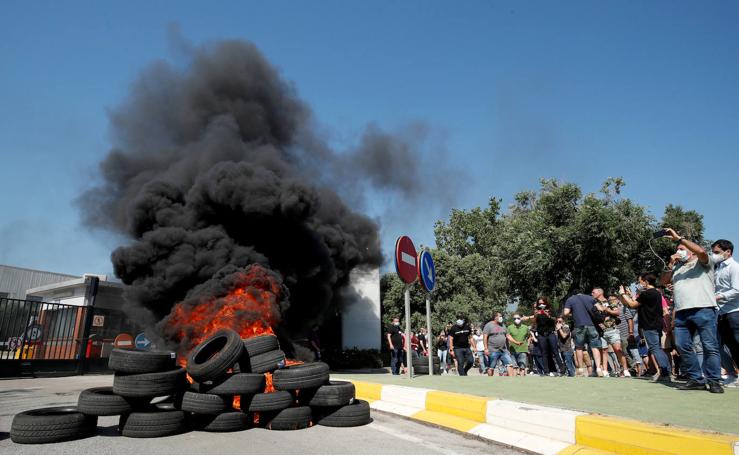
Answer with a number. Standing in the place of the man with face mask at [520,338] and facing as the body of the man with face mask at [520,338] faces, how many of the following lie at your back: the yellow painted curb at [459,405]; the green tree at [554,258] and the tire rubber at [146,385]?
1

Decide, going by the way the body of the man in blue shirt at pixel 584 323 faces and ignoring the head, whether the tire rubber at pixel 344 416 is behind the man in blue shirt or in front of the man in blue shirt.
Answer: behind

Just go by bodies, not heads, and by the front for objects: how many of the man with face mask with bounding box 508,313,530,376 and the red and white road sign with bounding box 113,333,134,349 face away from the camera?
0

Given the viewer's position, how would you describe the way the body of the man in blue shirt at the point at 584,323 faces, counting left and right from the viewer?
facing away from the viewer

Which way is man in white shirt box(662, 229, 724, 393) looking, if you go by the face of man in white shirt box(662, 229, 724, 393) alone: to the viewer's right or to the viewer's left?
to the viewer's left

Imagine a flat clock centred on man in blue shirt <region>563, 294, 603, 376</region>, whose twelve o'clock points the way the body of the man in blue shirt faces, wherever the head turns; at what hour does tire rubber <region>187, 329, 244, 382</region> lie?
The tire rubber is roughly at 7 o'clock from the man in blue shirt.

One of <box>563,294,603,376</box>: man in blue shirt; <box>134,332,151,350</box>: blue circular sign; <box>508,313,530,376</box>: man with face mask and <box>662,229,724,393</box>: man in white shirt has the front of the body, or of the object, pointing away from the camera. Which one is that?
the man in blue shirt

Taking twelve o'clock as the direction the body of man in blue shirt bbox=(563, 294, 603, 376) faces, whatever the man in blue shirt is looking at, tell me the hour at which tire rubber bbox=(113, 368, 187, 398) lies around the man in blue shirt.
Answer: The tire rubber is roughly at 7 o'clock from the man in blue shirt.

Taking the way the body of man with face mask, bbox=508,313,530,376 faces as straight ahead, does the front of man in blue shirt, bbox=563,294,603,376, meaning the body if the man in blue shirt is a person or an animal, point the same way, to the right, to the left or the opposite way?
the opposite way

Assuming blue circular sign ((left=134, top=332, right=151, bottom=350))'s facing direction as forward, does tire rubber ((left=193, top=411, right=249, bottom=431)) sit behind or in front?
in front

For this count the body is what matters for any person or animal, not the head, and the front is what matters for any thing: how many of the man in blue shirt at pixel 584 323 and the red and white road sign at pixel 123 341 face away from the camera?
1

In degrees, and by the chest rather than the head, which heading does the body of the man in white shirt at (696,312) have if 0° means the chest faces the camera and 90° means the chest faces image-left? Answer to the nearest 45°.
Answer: approximately 45°

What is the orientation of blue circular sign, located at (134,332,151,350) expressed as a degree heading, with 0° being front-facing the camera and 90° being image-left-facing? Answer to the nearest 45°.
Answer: approximately 0°

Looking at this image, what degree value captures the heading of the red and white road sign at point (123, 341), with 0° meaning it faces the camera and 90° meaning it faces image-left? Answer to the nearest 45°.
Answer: approximately 0°

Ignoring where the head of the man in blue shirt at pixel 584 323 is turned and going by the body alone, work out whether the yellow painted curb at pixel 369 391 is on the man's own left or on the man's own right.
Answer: on the man's own left
